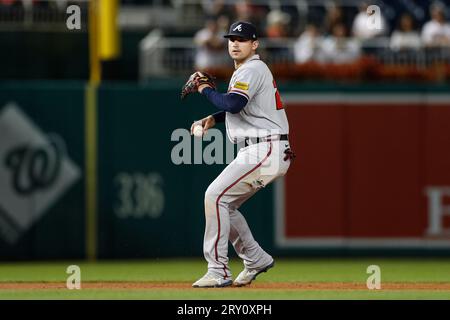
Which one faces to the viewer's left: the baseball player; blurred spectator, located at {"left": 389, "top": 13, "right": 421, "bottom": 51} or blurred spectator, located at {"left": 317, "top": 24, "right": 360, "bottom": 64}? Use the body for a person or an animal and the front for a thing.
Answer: the baseball player

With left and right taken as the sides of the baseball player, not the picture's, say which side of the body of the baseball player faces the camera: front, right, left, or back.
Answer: left

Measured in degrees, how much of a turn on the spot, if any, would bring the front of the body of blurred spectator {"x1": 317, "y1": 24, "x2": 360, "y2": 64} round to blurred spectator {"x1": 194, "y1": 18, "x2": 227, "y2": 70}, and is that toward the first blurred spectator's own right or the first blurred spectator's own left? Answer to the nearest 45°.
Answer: approximately 90° to the first blurred spectator's own right

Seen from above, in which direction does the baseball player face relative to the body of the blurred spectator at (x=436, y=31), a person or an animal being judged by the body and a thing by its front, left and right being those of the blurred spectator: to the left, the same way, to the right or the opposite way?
to the right

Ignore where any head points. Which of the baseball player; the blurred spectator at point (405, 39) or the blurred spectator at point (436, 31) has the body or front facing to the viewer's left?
the baseball player

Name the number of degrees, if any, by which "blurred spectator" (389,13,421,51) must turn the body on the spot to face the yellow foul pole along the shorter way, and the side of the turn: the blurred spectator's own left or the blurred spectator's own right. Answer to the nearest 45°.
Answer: approximately 45° to the blurred spectator's own right

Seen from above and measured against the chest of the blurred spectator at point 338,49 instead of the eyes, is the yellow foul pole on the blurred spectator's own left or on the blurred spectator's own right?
on the blurred spectator's own right

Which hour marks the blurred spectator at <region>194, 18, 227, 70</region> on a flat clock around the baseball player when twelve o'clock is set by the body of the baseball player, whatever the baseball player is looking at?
The blurred spectator is roughly at 3 o'clock from the baseball player.

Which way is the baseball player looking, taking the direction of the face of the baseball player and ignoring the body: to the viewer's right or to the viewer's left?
to the viewer's left

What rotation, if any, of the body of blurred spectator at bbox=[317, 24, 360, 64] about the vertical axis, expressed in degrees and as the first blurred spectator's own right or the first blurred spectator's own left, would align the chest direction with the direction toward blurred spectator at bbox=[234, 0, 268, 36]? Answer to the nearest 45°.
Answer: approximately 135° to the first blurred spectator's own right

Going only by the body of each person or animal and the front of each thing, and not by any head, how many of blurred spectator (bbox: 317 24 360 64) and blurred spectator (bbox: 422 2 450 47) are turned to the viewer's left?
0
